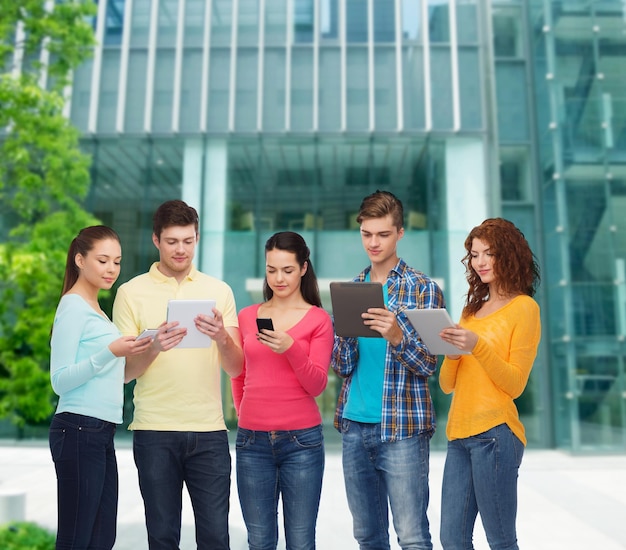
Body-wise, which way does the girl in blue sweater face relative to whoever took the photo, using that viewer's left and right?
facing the viewer and to the right of the viewer

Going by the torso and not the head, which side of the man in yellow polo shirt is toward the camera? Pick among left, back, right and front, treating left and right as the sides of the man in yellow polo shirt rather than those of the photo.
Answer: front

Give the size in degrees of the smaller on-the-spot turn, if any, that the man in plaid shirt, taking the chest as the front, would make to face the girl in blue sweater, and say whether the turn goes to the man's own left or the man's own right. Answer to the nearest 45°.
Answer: approximately 45° to the man's own right

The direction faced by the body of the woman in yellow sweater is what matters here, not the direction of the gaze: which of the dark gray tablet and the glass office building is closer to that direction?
the dark gray tablet

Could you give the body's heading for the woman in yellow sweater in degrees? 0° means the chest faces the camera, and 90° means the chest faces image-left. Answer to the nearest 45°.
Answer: approximately 45°

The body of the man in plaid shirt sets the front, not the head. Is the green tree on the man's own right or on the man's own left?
on the man's own right

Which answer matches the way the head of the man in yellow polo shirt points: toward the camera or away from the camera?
toward the camera

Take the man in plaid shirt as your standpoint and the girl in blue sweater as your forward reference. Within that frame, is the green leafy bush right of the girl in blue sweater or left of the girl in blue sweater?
right

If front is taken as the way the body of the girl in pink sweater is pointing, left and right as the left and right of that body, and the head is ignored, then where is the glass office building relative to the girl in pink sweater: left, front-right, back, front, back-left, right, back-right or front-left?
back

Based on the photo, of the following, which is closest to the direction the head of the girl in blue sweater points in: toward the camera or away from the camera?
toward the camera

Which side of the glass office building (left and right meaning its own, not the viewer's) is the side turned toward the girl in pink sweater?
front

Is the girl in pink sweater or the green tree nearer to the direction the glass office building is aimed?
the girl in pink sweater

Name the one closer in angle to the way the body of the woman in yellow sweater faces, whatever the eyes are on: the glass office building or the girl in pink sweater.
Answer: the girl in pink sweater

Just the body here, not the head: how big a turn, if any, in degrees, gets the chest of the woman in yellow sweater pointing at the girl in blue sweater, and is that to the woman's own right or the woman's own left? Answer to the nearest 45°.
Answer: approximately 45° to the woman's own right

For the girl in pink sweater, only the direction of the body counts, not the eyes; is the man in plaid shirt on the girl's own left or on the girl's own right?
on the girl's own left

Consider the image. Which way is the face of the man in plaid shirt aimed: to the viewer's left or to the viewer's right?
to the viewer's left

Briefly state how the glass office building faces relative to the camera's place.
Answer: facing the viewer

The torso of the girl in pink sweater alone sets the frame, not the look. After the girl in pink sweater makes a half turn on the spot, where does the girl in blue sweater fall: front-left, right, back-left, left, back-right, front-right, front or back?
left
